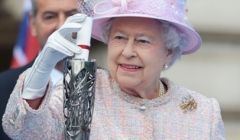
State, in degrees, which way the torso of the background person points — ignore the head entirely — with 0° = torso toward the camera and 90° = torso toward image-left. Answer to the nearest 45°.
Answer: approximately 315°
